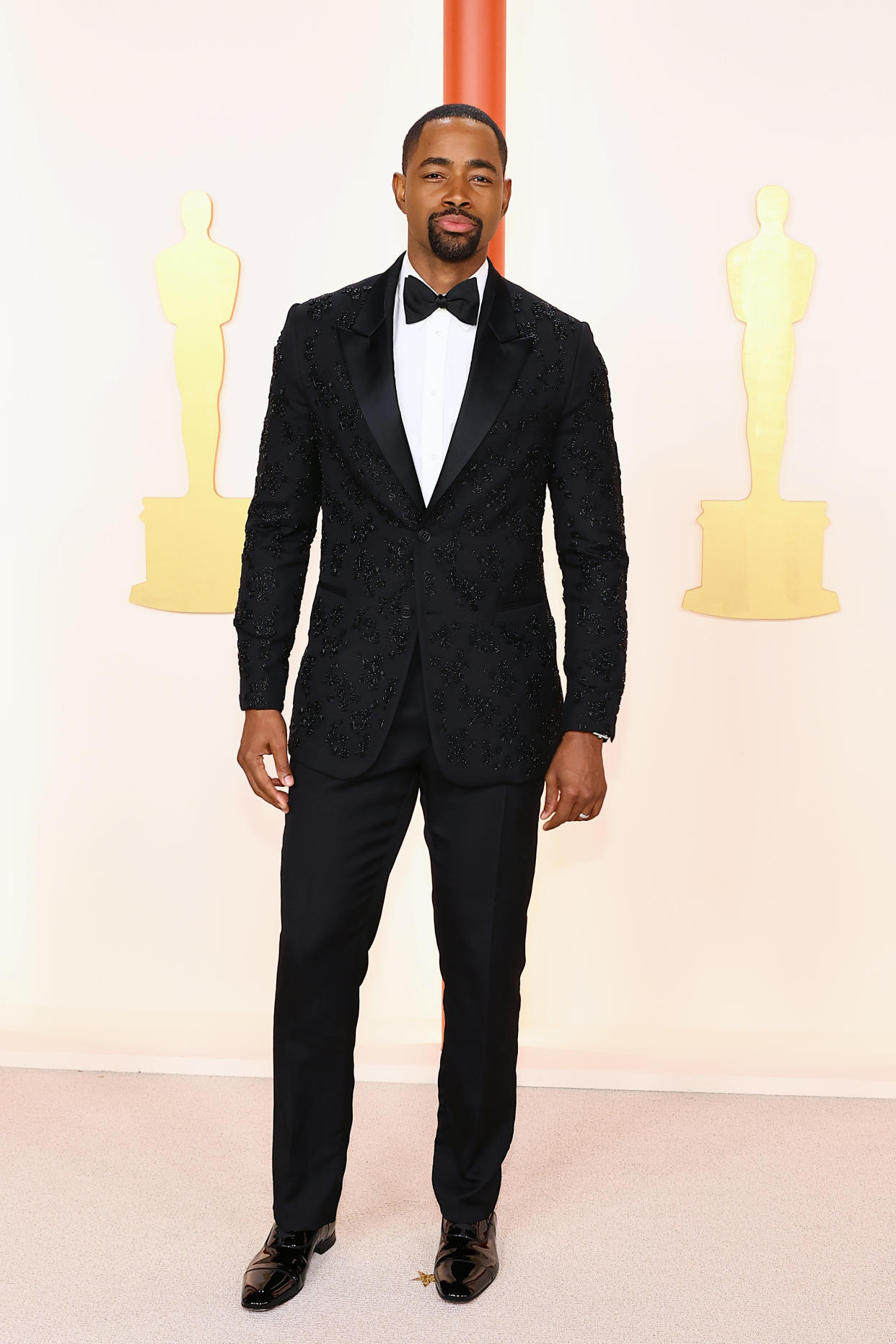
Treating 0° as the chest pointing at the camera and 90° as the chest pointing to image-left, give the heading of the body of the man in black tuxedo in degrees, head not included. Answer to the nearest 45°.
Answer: approximately 0°
